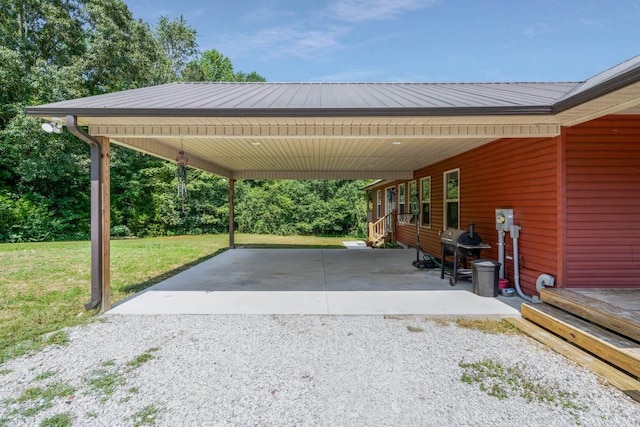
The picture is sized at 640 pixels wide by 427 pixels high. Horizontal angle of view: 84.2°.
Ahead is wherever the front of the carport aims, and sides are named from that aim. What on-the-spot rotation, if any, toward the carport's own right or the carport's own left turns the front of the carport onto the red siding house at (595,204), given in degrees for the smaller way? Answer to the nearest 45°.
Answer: approximately 90° to the carport's own left

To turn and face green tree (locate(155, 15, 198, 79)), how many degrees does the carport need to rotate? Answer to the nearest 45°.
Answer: approximately 135° to its right

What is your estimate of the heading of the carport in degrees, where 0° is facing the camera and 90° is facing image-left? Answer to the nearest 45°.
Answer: approximately 0°

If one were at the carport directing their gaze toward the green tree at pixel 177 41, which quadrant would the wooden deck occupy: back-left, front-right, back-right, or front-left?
back-right

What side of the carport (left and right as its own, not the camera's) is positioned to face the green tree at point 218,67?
back

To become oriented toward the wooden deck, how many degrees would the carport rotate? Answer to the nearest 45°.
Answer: approximately 90° to its left
